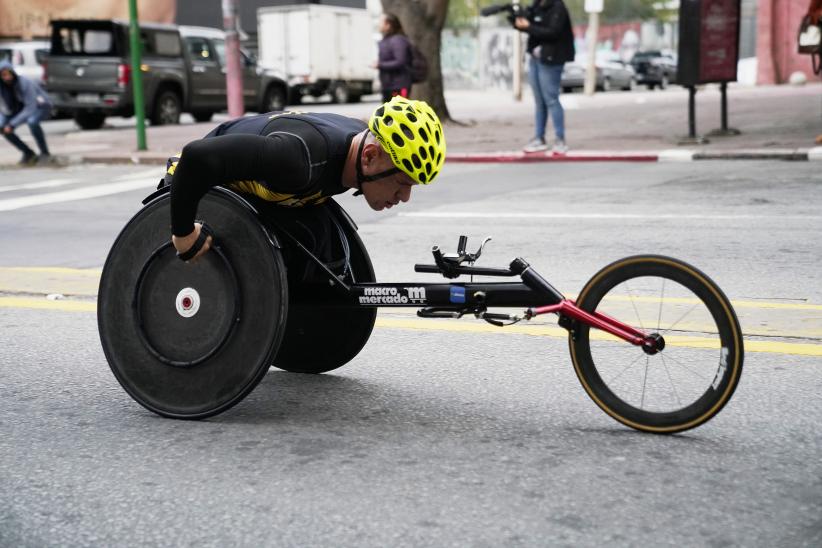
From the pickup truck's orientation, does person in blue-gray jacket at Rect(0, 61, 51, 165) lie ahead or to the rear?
to the rear

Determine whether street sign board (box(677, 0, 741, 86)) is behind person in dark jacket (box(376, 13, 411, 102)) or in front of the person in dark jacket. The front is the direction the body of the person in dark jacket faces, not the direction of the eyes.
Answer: behind

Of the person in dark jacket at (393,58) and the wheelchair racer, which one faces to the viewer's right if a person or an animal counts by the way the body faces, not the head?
the wheelchair racer

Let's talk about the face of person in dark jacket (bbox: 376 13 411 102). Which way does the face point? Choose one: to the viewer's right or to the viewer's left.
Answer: to the viewer's left

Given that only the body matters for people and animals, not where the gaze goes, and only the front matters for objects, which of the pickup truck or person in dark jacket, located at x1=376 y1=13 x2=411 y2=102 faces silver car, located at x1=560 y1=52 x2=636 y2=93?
the pickup truck

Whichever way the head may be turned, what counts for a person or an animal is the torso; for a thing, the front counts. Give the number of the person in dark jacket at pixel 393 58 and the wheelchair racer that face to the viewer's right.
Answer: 1

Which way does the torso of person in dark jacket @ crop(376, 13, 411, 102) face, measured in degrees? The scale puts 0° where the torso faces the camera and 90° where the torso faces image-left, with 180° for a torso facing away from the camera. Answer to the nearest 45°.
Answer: approximately 90°

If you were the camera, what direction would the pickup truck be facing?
facing away from the viewer and to the right of the viewer

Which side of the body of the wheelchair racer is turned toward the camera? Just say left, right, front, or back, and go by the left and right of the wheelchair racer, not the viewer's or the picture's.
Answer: right

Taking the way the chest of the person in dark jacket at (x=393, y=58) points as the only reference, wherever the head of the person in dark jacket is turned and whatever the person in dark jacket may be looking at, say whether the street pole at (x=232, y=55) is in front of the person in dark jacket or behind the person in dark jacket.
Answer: in front

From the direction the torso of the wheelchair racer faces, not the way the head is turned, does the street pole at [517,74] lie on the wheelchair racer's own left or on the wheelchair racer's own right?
on the wheelchair racer's own left

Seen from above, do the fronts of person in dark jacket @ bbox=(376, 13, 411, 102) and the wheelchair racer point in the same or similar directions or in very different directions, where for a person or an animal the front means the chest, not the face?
very different directions

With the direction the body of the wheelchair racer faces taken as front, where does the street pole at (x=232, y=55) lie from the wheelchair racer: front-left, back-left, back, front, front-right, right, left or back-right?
left

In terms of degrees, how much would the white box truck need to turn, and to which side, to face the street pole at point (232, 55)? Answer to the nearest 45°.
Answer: approximately 135° to its right

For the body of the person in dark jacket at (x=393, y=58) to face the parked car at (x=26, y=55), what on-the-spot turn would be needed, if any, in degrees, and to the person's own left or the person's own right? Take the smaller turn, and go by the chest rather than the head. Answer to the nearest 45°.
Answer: approximately 45° to the person's own right

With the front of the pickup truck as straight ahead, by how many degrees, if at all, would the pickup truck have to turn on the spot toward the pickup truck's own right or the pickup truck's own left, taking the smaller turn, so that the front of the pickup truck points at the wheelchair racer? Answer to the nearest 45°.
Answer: approximately 135° to the pickup truck's own right

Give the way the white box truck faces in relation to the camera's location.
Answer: facing away from the viewer and to the right of the viewer
